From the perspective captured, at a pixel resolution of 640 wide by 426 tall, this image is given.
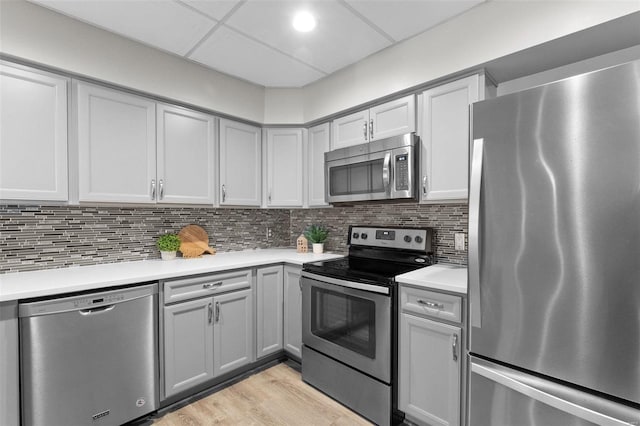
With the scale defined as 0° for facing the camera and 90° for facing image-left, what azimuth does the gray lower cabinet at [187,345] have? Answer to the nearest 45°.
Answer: approximately 315°

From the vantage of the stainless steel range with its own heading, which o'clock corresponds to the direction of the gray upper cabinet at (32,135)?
The gray upper cabinet is roughly at 1 o'clock from the stainless steel range.

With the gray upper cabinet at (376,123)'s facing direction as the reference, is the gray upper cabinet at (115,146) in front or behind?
in front

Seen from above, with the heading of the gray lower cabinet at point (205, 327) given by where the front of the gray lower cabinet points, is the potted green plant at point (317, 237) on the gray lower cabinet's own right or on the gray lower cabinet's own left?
on the gray lower cabinet's own left

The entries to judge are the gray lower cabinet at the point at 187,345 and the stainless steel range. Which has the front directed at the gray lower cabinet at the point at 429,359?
the gray lower cabinet at the point at 187,345

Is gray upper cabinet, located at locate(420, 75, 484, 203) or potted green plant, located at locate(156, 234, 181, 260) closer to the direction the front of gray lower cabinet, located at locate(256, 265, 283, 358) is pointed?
the gray upper cabinet

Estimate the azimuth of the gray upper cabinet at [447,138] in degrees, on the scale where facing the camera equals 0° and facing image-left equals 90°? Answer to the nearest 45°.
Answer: approximately 45°

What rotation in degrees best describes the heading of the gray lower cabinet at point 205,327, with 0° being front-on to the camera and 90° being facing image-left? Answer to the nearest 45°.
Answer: approximately 315°
